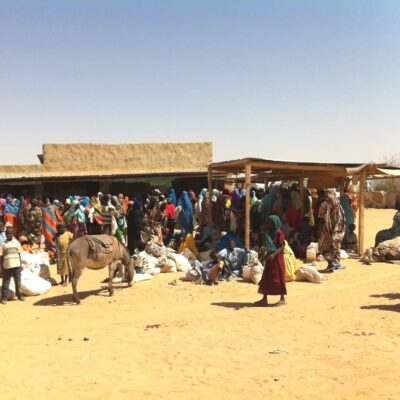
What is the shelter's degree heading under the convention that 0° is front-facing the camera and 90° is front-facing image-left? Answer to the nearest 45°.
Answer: approximately 0°

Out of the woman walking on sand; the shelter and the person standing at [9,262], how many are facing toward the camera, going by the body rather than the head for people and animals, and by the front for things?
2

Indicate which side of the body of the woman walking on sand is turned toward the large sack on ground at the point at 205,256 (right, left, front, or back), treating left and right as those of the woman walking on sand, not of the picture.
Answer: right
